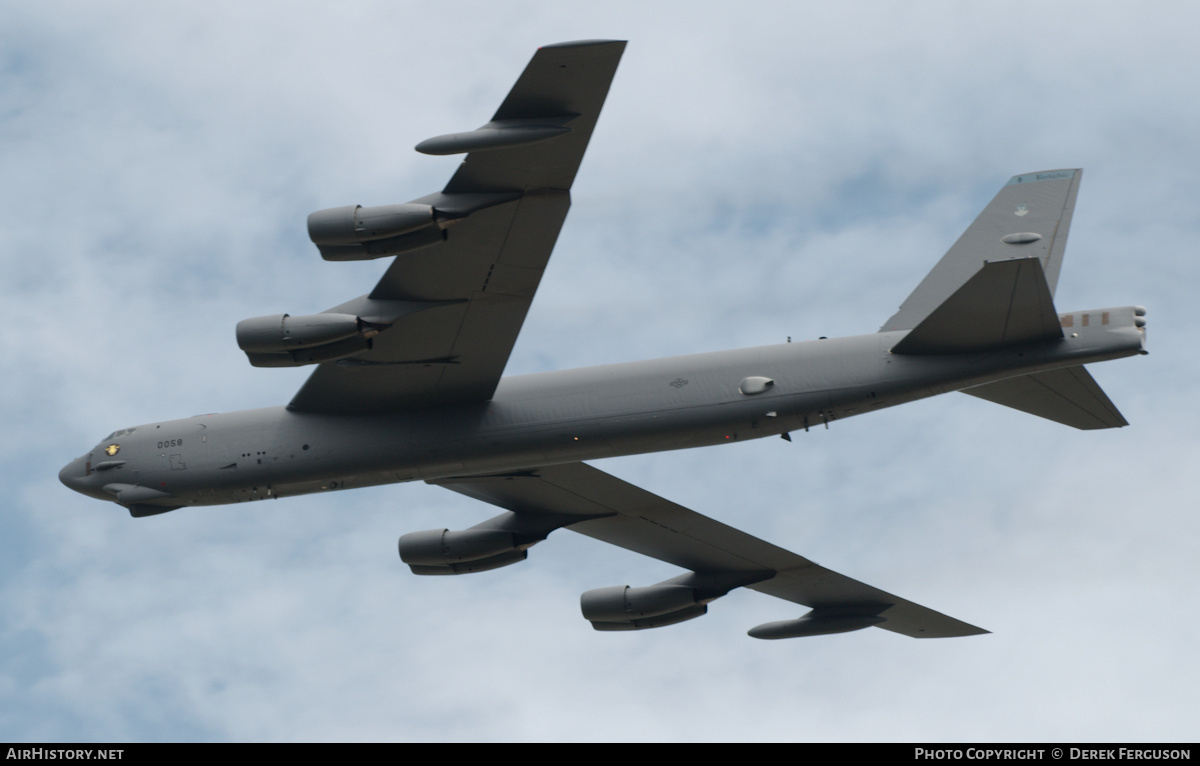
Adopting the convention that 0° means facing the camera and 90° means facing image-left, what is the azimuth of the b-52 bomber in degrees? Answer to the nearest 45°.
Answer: approximately 90°
